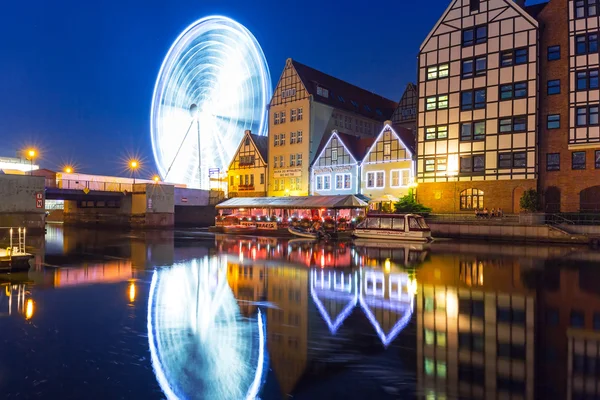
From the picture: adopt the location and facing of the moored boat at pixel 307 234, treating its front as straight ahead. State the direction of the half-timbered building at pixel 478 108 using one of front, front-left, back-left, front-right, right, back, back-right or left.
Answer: back

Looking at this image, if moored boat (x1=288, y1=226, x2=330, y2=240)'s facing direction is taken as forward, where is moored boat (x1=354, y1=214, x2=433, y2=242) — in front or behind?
behind

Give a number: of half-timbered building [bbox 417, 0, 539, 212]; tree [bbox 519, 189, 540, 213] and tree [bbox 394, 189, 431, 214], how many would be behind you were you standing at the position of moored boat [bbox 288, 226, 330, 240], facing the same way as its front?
3

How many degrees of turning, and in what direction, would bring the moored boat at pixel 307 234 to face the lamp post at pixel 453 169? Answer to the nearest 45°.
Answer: approximately 180°

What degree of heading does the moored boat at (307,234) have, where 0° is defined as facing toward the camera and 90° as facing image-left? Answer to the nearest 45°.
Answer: approximately 90°
